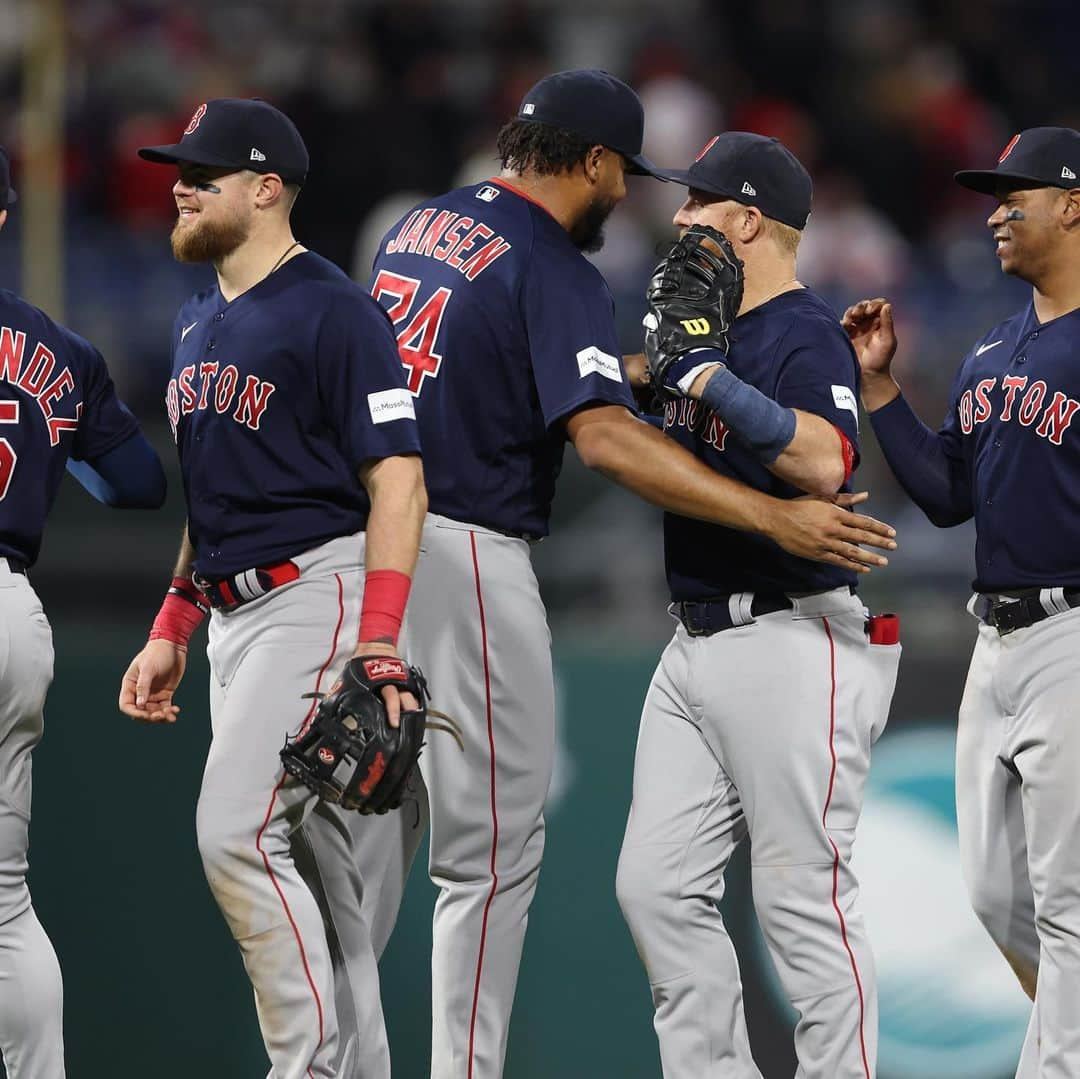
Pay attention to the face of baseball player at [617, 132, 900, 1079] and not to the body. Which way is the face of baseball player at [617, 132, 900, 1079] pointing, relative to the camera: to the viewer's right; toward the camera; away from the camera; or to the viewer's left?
to the viewer's left

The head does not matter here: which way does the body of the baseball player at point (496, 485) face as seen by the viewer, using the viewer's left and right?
facing away from the viewer and to the right of the viewer

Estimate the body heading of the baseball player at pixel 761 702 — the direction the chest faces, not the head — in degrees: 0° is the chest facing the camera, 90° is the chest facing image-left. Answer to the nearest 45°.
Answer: approximately 45°

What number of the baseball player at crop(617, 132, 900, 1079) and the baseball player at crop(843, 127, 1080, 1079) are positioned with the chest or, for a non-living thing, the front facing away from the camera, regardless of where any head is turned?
0

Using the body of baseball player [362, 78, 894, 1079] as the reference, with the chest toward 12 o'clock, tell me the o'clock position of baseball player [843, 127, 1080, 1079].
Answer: baseball player [843, 127, 1080, 1079] is roughly at 1 o'clock from baseball player [362, 78, 894, 1079].

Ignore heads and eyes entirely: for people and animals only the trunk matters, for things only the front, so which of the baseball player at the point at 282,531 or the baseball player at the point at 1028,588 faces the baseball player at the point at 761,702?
the baseball player at the point at 1028,588

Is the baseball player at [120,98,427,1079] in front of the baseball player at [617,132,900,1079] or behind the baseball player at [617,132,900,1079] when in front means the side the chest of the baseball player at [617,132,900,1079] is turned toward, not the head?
in front

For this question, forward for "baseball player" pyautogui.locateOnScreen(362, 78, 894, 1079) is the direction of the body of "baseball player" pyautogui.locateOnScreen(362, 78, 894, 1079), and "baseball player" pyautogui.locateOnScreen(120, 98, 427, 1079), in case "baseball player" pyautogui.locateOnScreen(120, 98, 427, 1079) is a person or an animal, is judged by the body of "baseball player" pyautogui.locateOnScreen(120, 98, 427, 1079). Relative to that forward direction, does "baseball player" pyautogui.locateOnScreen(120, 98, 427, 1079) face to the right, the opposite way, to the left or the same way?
the opposite way

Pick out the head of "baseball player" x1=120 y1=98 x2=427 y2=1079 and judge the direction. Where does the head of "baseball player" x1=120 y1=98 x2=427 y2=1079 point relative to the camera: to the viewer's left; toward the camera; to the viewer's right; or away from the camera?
to the viewer's left

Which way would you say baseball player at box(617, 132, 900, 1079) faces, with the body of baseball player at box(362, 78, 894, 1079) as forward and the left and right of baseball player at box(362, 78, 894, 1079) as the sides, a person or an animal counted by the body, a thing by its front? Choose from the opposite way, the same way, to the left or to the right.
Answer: the opposite way

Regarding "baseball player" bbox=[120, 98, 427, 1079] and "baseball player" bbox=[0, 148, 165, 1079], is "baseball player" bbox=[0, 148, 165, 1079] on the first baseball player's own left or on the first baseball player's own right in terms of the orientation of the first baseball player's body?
on the first baseball player's own right

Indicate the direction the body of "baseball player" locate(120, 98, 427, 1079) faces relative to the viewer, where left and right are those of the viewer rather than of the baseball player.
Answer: facing the viewer and to the left of the viewer

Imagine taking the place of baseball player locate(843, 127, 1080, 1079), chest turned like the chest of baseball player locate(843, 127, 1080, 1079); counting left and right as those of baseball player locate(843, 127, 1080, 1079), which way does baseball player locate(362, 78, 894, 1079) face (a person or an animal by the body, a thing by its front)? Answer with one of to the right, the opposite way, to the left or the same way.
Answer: the opposite way

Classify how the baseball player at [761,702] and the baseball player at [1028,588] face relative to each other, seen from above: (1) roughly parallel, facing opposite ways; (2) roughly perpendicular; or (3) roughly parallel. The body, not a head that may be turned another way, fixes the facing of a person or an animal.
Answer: roughly parallel

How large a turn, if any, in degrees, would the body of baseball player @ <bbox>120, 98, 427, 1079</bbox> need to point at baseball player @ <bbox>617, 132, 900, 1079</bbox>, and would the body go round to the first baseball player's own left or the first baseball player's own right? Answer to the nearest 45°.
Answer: approximately 135° to the first baseball player's own left

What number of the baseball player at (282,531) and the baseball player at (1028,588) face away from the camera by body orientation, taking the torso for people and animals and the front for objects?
0

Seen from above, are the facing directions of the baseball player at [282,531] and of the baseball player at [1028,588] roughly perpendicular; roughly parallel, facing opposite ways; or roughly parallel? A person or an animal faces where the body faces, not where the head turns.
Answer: roughly parallel
